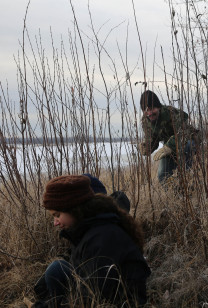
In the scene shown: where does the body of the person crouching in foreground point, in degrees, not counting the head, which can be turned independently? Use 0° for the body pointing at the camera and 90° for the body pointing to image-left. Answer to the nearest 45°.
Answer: approximately 90°

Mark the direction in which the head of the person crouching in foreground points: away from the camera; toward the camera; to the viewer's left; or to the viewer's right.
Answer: to the viewer's left
